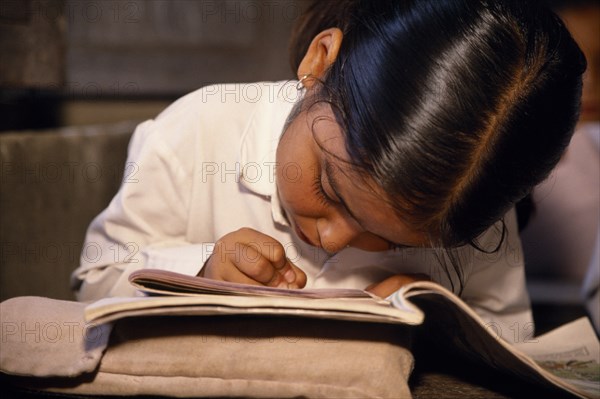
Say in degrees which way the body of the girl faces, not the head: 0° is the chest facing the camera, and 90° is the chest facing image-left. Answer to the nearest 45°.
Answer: approximately 0°
